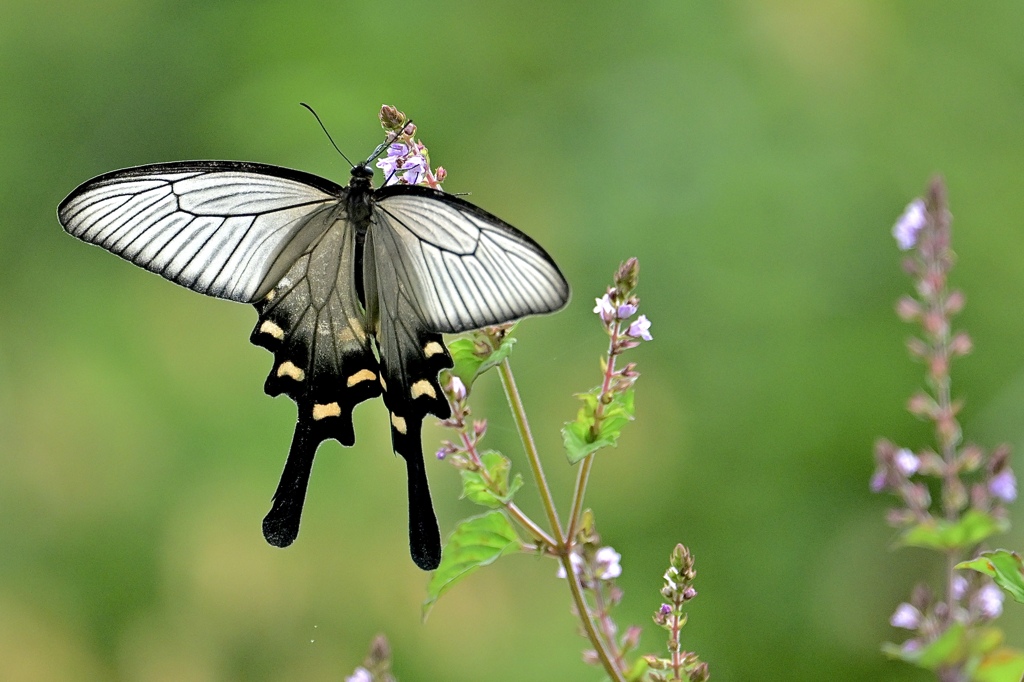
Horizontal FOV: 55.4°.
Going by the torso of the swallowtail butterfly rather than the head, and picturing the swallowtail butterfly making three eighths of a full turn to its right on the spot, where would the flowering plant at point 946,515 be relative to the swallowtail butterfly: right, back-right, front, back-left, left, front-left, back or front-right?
front

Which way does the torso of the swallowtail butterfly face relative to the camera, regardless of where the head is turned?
away from the camera
